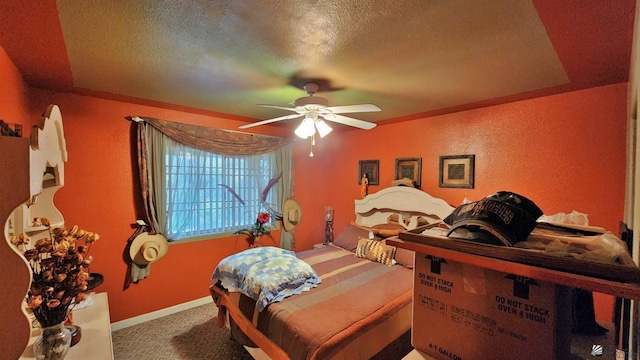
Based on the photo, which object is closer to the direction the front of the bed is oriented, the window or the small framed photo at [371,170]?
the window

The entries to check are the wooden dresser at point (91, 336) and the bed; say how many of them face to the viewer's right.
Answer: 1

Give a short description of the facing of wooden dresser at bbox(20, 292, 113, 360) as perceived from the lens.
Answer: facing to the right of the viewer

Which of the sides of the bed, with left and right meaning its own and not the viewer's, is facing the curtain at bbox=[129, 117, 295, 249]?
right

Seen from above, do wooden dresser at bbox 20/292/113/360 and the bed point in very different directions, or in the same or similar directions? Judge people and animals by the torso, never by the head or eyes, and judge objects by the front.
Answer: very different directions

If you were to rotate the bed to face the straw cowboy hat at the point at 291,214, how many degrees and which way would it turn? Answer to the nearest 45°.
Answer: approximately 135° to its right

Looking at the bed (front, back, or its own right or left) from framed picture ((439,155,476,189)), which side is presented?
back

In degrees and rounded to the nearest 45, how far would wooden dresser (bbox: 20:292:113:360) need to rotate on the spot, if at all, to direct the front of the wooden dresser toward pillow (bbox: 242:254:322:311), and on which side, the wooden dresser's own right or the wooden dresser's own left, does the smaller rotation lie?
0° — it already faces it

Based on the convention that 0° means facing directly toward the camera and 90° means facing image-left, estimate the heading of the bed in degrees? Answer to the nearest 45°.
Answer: approximately 45°
